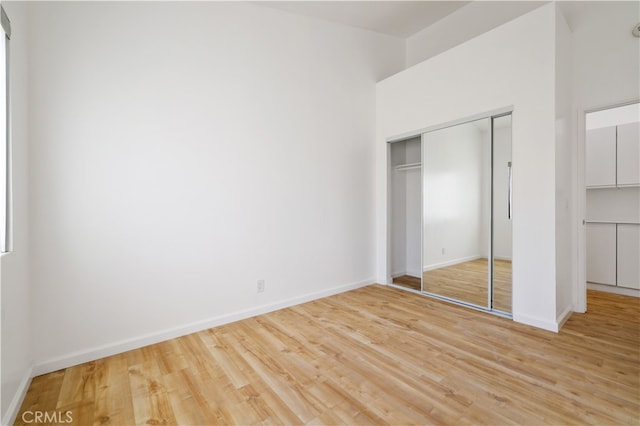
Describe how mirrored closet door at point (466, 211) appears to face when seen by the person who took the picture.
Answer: facing the viewer and to the left of the viewer

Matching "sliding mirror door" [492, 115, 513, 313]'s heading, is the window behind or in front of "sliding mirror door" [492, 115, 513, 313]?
in front

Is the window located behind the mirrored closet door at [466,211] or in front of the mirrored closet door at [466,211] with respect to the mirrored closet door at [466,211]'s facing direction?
in front

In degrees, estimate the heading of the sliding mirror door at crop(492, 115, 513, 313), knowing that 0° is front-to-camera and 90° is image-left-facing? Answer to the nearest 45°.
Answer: approximately 45°
